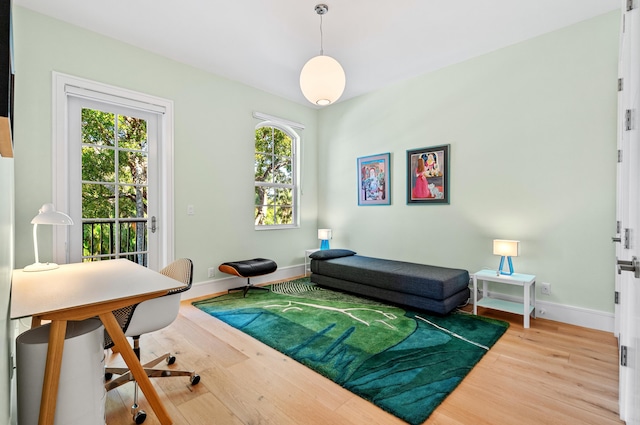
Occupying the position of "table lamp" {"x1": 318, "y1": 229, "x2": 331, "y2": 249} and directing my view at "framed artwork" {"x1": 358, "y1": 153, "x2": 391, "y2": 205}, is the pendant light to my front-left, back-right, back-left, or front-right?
front-right

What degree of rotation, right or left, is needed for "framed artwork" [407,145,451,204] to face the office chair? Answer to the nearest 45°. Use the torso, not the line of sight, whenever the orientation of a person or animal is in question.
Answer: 0° — it already faces it

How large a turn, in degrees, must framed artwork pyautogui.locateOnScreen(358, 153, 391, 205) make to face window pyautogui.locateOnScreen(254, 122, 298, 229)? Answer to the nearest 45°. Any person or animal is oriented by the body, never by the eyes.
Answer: approximately 45° to its right

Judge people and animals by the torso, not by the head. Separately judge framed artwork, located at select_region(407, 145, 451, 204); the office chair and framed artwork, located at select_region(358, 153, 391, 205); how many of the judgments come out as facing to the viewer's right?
0

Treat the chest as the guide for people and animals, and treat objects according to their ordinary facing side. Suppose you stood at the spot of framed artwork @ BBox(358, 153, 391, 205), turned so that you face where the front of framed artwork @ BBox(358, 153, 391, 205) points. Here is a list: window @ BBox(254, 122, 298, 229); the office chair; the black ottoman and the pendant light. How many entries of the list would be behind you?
0

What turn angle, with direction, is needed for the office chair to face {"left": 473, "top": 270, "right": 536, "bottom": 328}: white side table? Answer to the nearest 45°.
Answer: approximately 180°

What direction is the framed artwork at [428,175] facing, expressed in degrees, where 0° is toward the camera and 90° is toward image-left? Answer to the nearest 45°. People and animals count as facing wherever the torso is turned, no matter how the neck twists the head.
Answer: approximately 45°

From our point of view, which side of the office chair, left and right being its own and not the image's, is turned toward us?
left

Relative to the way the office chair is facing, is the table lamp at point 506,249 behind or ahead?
behind

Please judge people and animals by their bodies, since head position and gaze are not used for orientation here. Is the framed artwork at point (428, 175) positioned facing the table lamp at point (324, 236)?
no

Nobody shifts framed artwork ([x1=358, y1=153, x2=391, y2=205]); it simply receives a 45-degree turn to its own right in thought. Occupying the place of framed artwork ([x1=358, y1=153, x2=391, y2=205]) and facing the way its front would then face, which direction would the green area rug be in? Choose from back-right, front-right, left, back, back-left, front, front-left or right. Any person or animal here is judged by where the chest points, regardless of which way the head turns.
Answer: left

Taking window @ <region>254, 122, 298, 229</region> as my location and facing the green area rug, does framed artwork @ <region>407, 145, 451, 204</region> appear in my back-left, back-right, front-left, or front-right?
front-left

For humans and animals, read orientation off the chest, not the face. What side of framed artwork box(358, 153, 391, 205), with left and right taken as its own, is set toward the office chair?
front

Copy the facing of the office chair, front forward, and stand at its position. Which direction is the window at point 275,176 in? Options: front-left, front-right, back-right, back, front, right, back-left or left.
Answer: back-right

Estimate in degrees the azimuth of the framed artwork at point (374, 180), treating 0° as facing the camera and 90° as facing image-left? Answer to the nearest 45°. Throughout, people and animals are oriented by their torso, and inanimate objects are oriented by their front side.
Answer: approximately 45°

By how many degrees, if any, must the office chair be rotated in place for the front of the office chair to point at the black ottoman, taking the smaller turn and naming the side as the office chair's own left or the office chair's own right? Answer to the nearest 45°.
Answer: approximately 135° to the office chair's own right

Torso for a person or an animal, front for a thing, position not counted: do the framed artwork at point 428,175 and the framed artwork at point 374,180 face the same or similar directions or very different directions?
same or similar directions
